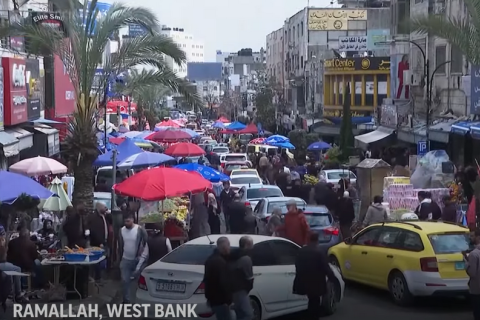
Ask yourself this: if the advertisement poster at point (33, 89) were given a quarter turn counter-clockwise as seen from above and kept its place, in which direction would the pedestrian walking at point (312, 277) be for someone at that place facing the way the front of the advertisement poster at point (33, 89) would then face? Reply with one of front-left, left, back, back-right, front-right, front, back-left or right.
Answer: back-right

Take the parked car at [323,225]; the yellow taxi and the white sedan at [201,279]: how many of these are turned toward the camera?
0

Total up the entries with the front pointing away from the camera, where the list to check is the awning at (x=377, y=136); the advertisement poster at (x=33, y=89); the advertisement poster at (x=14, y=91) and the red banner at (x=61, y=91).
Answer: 0

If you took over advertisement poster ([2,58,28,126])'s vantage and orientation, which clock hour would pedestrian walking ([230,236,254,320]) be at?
The pedestrian walking is roughly at 1 o'clock from the advertisement poster.

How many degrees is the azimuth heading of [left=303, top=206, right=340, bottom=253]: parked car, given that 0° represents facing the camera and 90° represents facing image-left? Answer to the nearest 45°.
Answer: approximately 180°

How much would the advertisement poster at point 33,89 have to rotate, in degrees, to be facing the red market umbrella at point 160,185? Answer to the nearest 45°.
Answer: approximately 45° to its right

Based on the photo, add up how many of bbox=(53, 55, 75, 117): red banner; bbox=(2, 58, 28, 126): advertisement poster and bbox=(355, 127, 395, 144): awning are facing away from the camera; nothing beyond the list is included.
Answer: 0

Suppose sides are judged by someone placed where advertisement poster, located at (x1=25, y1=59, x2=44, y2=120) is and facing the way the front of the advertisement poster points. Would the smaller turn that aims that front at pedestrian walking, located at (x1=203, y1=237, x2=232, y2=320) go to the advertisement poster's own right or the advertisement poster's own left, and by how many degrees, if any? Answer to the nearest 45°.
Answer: approximately 45° to the advertisement poster's own right

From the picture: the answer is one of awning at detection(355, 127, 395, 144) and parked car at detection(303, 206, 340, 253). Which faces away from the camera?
the parked car

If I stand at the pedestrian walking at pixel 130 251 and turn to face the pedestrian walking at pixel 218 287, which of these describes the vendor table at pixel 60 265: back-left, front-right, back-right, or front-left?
back-right

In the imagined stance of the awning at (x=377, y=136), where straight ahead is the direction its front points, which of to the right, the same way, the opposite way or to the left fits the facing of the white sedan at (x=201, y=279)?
the opposite way

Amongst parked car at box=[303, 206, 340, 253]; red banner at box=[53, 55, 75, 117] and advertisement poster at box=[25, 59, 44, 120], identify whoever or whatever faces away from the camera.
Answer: the parked car

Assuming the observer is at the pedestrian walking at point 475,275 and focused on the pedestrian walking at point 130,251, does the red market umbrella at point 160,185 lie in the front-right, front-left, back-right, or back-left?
front-right

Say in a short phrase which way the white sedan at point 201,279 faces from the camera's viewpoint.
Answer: facing away from the viewer and to the right of the viewer

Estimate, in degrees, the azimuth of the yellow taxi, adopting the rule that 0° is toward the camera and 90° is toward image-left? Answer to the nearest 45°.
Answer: approximately 135°

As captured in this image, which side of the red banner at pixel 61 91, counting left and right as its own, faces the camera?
front

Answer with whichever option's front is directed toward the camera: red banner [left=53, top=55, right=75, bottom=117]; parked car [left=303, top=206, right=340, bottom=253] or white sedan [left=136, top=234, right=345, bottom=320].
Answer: the red banner
